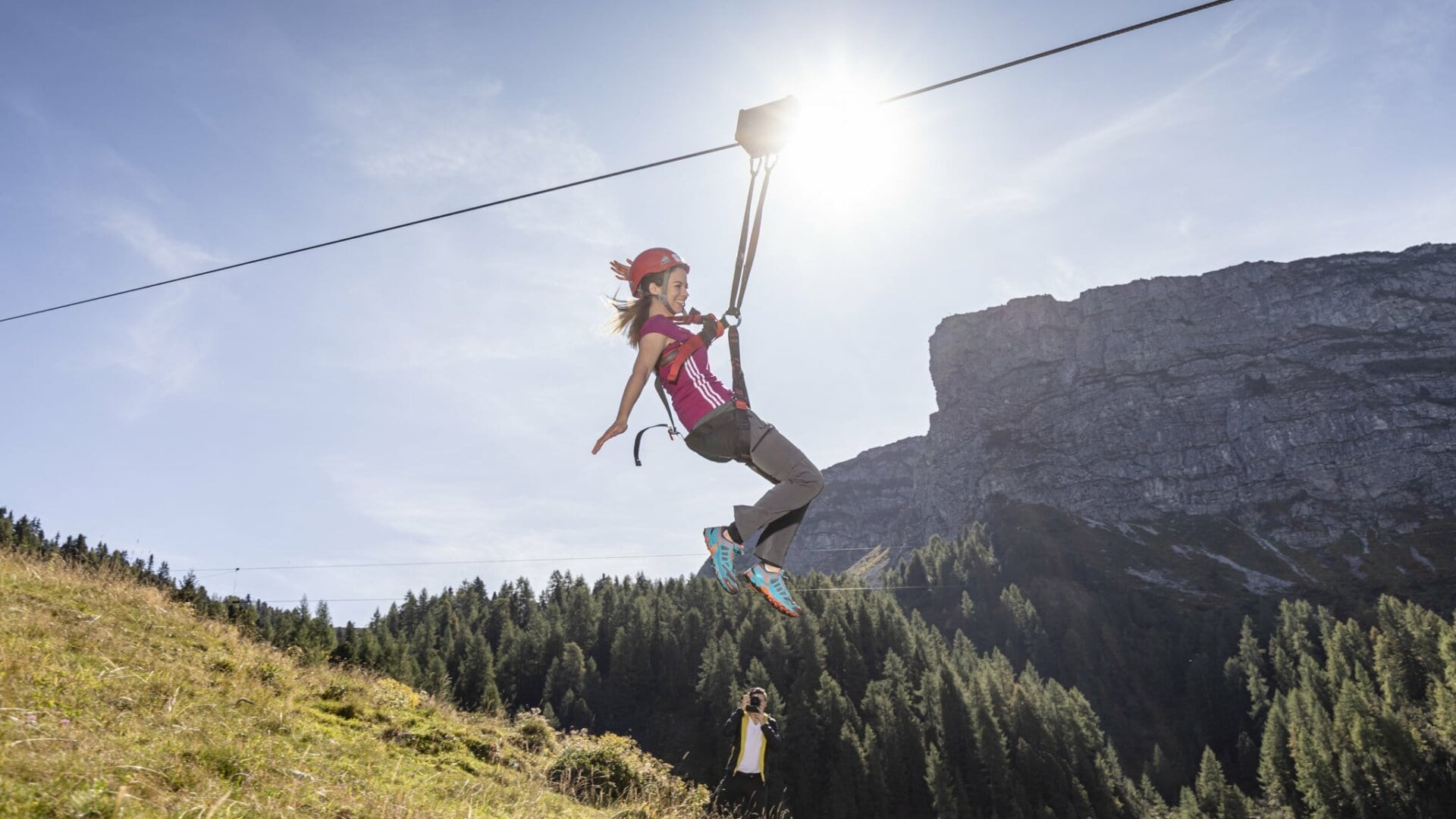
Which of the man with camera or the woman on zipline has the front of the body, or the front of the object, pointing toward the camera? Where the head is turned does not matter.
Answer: the man with camera

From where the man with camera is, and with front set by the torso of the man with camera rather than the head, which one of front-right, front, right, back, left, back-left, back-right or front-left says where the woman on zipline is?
front

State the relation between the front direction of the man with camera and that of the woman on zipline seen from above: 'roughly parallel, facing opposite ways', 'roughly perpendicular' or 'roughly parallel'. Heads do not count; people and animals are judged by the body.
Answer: roughly perpendicular

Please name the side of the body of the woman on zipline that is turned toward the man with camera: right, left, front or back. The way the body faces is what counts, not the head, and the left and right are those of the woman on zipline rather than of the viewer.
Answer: left

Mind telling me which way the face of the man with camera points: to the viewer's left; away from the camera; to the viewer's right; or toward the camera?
toward the camera

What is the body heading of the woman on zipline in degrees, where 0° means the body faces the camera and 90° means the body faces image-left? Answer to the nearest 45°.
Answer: approximately 270°

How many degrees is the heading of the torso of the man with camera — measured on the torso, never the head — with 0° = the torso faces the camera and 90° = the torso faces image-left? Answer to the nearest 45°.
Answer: approximately 0°
